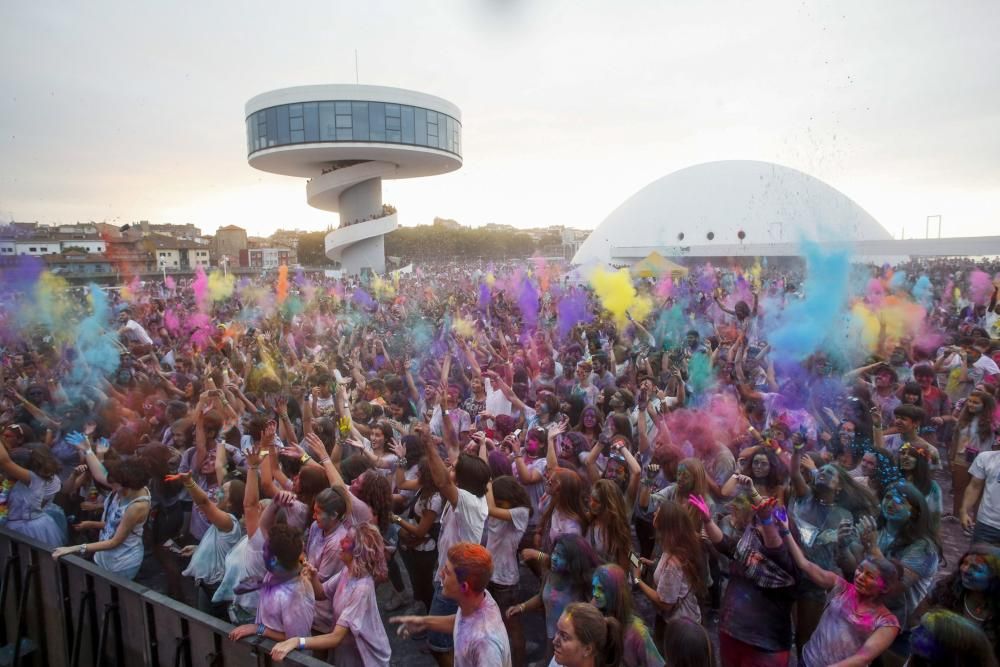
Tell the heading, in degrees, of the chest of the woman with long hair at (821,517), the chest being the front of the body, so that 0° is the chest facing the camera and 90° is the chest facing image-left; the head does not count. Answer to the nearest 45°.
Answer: approximately 45°

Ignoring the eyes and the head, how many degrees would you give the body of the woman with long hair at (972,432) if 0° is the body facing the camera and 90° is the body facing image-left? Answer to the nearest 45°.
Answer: approximately 45°

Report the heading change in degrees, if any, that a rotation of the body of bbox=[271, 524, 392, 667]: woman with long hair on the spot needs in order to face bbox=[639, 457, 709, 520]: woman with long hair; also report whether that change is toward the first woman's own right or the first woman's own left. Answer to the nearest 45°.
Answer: approximately 180°

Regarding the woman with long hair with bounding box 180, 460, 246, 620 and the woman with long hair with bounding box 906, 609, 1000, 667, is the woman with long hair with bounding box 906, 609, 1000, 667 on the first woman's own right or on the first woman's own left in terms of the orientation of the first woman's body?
on the first woman's own left
